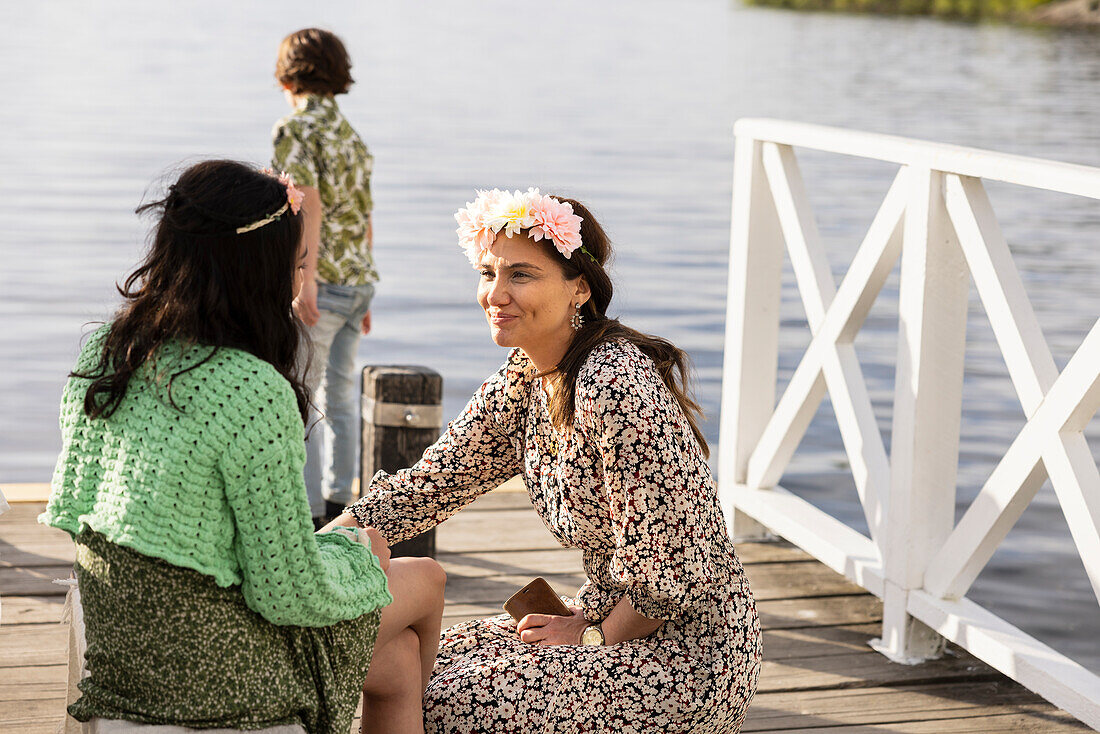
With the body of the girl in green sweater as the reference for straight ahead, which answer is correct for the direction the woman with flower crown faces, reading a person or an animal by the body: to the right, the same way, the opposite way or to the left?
the opposite way

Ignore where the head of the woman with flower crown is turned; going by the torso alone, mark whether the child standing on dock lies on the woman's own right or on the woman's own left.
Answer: on the woman's own right

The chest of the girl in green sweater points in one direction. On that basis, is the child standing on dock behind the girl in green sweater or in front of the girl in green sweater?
in front

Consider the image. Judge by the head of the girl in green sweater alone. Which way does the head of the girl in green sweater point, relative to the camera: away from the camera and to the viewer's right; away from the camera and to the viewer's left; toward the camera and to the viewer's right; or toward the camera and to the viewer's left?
away from the camera and to the viewer's right

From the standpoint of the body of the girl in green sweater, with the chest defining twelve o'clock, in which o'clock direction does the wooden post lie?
The wooden post is roughly at 11 o'clock from the girl in green sweater.

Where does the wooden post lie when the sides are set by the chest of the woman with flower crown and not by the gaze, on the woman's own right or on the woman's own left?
on the woman's own right

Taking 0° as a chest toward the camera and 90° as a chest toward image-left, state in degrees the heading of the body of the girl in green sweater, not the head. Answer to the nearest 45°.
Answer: approximately 225°

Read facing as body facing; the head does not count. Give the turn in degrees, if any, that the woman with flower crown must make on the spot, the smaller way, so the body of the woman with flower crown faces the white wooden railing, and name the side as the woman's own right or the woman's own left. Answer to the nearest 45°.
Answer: approximately 180°

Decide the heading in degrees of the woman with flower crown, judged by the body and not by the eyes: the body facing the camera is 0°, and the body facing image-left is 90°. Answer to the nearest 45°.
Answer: approximately 45°
